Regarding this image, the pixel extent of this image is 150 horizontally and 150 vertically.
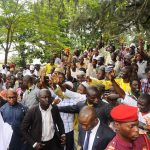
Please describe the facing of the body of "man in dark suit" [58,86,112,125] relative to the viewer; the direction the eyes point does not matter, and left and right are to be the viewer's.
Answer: facing the viewer

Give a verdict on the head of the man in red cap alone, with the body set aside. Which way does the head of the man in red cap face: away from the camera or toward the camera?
toward the camera

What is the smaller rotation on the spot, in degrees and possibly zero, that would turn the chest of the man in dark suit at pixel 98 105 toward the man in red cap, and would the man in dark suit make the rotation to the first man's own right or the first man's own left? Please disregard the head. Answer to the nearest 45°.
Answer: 0° — they already face them

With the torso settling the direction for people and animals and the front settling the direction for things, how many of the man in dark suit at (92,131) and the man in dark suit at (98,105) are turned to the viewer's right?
0

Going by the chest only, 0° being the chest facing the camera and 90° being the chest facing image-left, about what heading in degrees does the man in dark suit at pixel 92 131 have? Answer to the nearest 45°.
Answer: approximately 45°

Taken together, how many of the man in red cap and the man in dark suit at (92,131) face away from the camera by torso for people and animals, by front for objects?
0

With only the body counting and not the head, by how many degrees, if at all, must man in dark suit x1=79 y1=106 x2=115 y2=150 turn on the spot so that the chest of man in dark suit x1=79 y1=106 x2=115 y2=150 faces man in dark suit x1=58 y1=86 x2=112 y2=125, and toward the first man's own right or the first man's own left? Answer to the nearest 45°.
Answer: approximately 135° to the first man's own right
